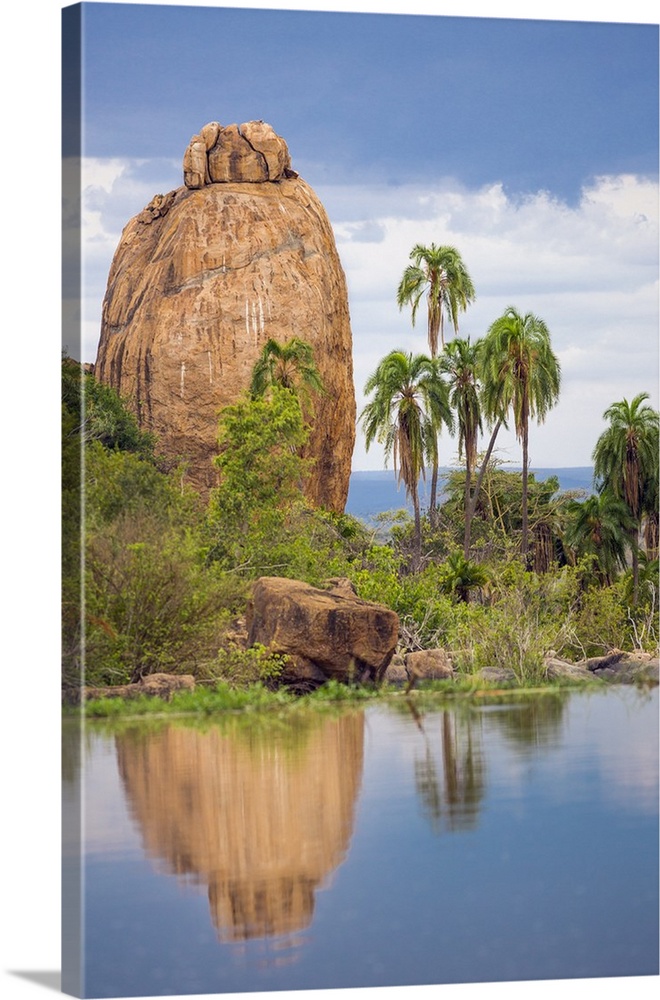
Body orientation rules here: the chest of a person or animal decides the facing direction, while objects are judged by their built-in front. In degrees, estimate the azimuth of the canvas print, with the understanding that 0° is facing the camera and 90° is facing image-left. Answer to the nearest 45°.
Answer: approximately 315°
